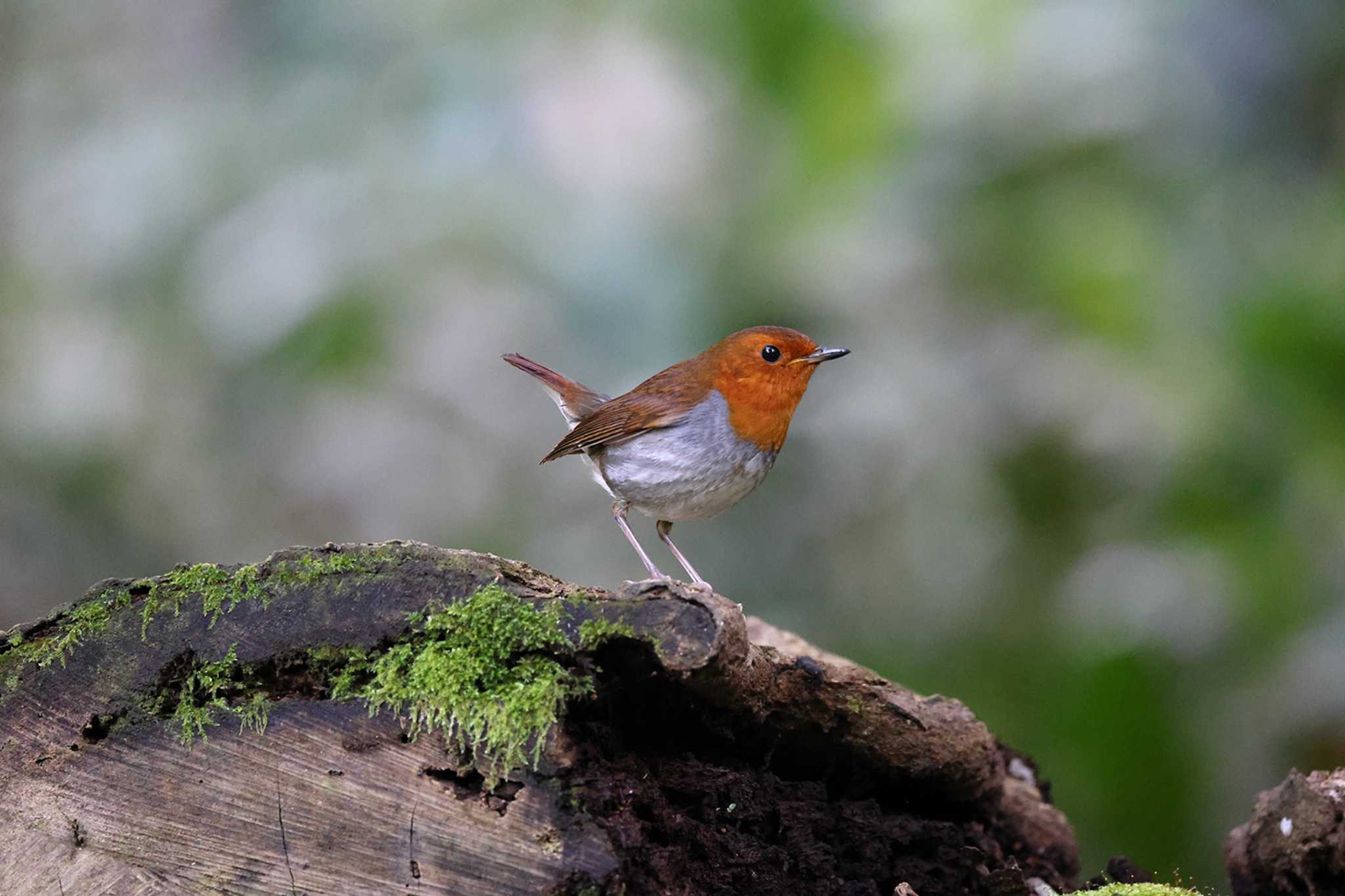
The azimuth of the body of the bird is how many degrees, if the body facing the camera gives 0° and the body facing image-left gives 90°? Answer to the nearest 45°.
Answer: approximately 270°
